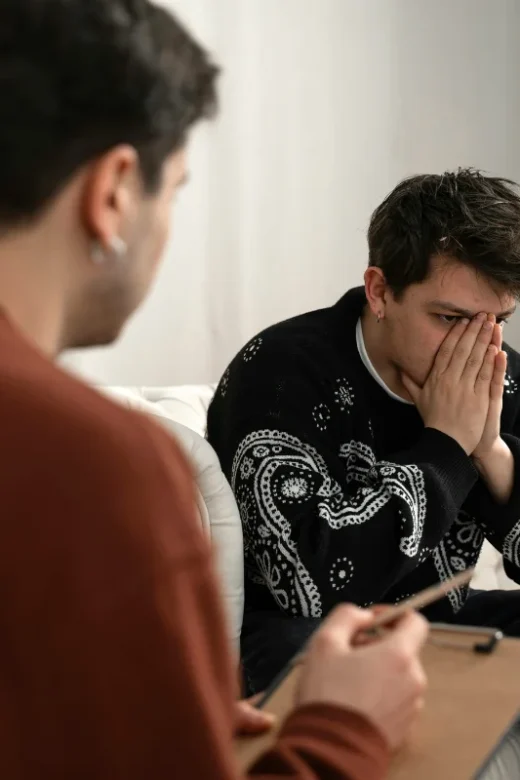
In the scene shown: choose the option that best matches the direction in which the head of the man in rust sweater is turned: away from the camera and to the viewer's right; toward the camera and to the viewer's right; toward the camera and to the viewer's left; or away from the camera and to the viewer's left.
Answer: away from the camera and to the viewer's right

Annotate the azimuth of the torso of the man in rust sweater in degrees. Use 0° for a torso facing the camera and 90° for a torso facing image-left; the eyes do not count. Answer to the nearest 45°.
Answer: approximately 225°

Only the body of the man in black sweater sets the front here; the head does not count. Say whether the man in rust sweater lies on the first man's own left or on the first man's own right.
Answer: on the first man's own right

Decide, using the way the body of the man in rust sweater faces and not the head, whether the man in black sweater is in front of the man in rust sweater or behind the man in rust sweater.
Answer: in front

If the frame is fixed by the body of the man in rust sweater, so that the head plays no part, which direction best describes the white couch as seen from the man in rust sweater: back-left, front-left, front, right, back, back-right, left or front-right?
front-left
